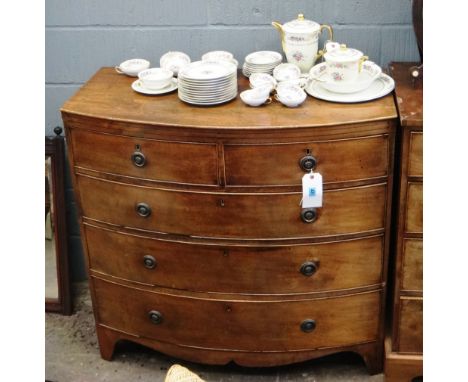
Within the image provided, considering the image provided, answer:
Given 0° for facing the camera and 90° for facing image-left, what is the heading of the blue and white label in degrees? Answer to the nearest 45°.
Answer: approximately 0°

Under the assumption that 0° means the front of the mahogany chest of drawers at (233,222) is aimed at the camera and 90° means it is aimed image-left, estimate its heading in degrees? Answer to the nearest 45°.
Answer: approximately 0°

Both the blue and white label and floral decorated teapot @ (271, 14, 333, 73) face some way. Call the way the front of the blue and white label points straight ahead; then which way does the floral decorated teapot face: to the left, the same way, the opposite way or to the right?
to the right

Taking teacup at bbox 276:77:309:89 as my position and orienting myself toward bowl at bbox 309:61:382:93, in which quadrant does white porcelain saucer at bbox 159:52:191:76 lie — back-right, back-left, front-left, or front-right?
back-left

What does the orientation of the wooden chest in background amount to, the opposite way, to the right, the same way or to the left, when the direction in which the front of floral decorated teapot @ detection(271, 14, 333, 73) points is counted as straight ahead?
to the left

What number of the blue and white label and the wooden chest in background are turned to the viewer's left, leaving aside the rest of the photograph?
0

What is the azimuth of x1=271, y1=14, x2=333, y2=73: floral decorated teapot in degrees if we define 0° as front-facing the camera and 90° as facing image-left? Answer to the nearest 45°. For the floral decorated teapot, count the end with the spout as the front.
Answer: approximately 90°
